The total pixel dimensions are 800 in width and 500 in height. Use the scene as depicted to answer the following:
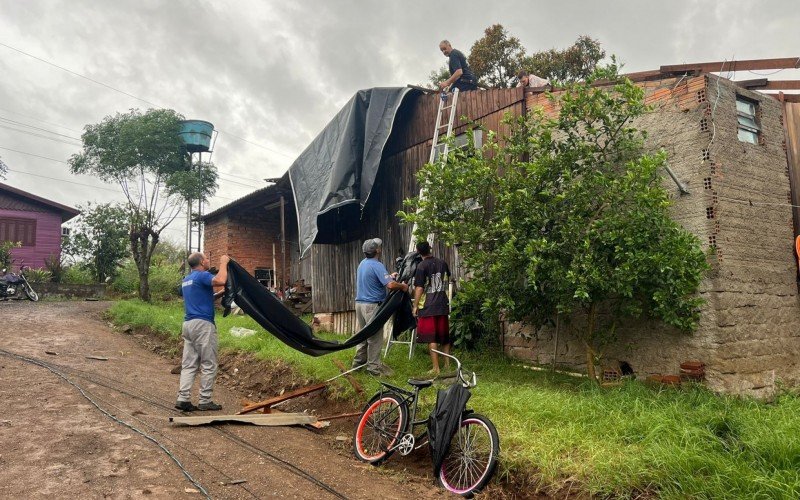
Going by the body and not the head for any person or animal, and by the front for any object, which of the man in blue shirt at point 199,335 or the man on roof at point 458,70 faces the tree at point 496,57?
the man in blue shirt

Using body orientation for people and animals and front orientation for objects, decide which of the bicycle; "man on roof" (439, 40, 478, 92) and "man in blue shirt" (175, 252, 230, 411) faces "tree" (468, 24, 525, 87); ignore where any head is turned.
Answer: the man in blue shirt

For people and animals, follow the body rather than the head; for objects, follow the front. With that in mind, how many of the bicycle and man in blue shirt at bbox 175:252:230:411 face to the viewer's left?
0

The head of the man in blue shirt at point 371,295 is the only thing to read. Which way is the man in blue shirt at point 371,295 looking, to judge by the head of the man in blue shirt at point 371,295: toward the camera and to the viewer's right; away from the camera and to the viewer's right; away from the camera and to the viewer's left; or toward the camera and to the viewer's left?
away from the camera and to the viewer's right

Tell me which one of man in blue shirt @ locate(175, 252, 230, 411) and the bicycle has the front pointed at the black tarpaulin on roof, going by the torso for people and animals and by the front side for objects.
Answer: the man in blue shirt

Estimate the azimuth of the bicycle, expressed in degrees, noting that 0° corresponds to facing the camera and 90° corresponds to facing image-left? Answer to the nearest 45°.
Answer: approximately 315°

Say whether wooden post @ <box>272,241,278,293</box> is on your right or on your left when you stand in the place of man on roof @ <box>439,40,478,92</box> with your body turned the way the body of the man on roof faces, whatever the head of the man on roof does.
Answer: on your right

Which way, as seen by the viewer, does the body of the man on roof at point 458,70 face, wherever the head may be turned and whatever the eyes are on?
to the viewer's left

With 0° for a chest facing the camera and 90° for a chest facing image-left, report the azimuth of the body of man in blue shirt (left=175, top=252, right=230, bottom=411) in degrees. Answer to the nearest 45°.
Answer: approximately 225°

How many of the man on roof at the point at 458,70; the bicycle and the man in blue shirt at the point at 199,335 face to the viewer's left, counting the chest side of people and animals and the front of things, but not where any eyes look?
1

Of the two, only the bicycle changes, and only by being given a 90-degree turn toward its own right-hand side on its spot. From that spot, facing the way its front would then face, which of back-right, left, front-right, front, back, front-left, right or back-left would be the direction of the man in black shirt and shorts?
back-right

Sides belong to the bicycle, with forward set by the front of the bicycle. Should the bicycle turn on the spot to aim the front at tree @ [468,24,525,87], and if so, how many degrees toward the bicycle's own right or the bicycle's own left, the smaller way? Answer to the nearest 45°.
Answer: approximately 135° to the bicycle's own left

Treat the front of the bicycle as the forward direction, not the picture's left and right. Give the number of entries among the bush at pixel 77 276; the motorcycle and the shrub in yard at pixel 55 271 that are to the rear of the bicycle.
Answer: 3

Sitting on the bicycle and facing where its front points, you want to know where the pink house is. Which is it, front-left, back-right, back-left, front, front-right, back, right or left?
back
